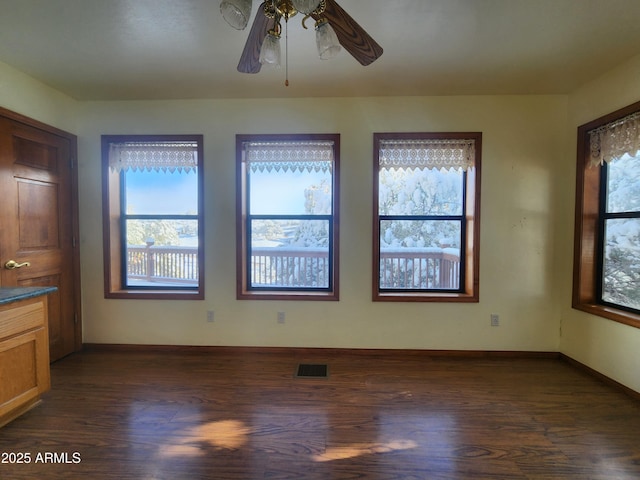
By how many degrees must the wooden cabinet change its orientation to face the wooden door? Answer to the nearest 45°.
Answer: approximately 135° to its left

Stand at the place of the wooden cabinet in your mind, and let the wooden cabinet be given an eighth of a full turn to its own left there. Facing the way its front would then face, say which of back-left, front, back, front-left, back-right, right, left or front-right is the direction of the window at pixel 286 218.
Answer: front

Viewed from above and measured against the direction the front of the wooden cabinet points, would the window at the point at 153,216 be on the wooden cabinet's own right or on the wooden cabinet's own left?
on the wooden cabinet's own left

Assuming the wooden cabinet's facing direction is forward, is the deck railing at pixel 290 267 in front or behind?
in front

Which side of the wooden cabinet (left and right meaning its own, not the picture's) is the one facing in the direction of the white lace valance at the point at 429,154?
front

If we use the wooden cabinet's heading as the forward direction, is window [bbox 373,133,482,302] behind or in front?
in front

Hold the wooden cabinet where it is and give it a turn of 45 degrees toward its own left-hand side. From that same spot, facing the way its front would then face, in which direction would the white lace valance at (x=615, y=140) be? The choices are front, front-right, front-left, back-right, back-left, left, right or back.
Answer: front-right

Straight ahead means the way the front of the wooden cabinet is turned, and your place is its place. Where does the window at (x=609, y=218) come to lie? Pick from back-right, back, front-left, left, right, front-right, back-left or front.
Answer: front
